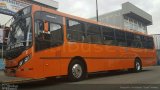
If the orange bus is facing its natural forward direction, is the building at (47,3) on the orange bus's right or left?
on its right

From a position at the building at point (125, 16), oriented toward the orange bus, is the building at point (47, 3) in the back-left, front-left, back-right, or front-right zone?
front-right

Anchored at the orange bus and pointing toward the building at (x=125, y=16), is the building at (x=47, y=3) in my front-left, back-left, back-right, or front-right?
front-left

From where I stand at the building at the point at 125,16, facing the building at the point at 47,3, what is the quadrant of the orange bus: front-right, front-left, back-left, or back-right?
front-left

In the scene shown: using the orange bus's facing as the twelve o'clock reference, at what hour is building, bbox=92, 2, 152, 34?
The building is roughly at 5 o'clock from the orange bus.

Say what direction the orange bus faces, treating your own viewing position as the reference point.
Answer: facing the viewer and to the left of the viewer
